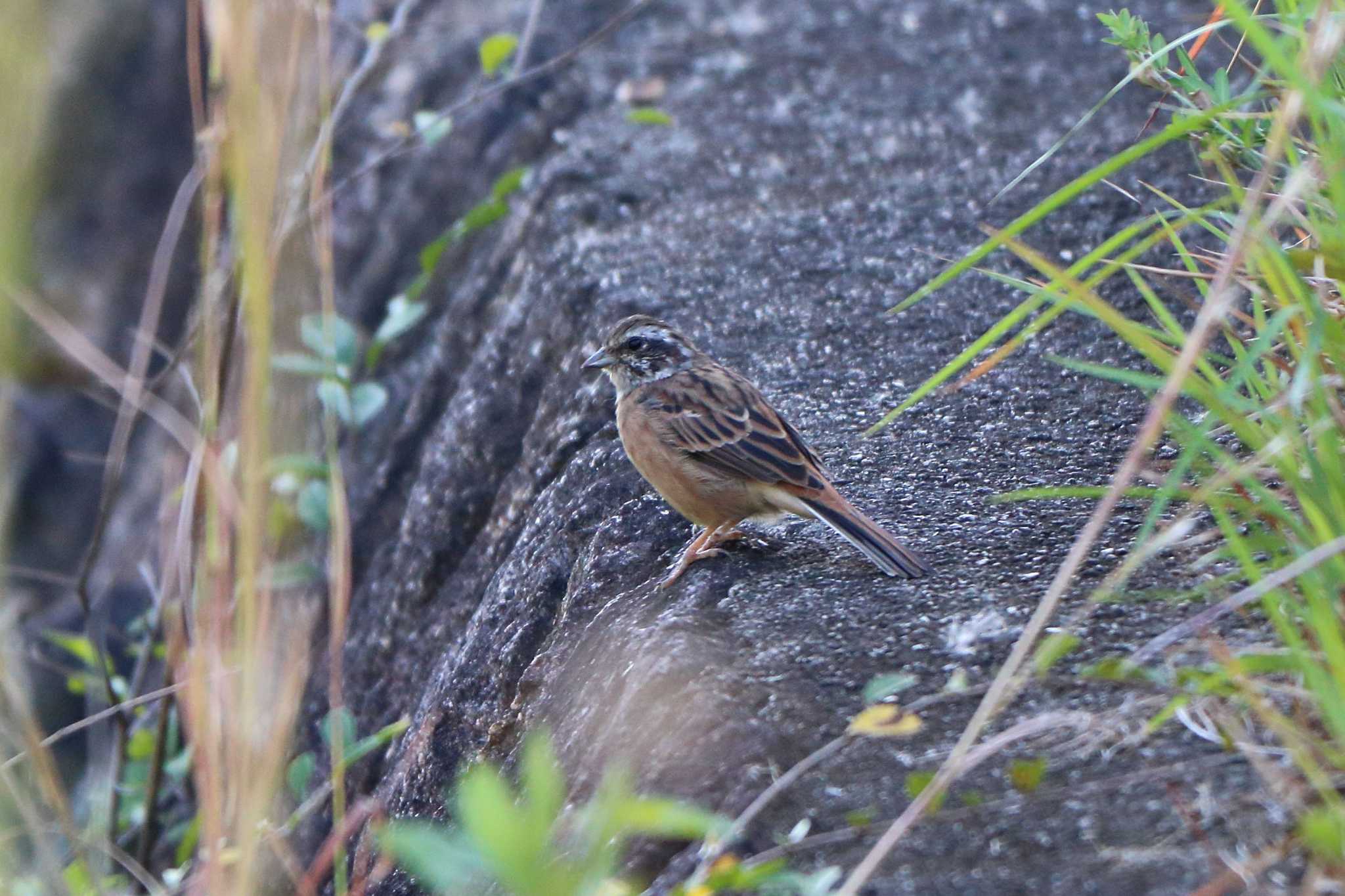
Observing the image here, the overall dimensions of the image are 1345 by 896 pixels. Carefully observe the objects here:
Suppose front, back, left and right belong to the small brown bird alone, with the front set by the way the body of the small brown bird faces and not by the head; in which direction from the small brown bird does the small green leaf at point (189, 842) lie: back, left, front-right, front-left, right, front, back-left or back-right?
front

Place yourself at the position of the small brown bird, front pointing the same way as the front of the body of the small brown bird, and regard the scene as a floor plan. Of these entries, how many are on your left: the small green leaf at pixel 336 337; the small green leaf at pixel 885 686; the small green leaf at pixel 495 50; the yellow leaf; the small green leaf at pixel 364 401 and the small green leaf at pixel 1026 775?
3

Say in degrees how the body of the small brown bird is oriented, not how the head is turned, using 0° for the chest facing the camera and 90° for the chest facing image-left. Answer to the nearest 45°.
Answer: approximately 90°

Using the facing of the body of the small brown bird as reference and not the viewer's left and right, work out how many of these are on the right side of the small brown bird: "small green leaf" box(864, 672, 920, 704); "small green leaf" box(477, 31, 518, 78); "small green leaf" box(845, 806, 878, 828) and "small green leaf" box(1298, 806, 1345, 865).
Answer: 1

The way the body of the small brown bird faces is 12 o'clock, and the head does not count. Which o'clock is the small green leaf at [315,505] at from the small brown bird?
The small green leaf is roughly at 1 o'clock from the small brown bird.

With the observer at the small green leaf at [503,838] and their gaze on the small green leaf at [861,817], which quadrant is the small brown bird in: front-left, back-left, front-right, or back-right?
front-left

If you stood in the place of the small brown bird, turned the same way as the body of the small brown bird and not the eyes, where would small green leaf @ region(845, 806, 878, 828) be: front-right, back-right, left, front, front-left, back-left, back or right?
left

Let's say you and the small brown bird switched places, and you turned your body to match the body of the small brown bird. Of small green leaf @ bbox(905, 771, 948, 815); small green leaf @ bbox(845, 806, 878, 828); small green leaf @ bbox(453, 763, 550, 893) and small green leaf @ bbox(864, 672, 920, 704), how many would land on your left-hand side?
4

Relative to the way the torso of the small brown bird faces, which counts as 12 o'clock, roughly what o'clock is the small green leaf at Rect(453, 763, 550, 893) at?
The small green leaf is roughly at 9 o'clock from the small brown bird.
